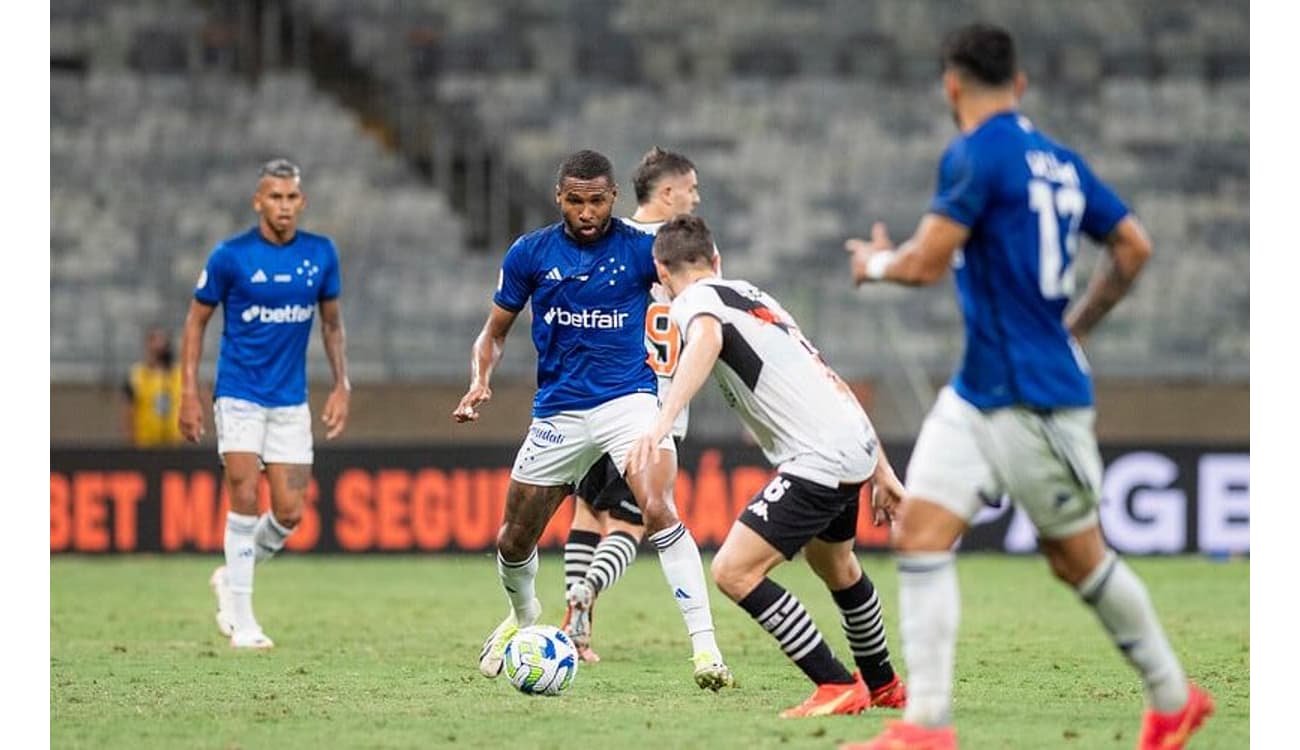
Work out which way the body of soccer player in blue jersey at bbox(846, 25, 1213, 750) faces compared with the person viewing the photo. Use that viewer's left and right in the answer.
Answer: facing away from the viewer and to the left of the viewer

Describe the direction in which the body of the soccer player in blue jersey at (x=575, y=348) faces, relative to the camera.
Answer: toward the camera

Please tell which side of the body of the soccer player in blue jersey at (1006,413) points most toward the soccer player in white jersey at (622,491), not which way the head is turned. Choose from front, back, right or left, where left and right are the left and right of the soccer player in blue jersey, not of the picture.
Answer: front

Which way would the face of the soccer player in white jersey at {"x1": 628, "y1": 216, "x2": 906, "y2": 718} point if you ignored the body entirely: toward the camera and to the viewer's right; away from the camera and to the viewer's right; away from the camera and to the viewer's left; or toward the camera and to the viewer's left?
away from the camera and to the viewer's left

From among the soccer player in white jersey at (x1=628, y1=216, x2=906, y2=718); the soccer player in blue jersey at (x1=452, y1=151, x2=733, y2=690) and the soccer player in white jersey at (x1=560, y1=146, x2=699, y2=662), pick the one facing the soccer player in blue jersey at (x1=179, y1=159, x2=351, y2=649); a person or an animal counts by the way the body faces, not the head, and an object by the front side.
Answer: the soccer player in white jersey at (x1=628, y1=216, x2=906, y2=718)

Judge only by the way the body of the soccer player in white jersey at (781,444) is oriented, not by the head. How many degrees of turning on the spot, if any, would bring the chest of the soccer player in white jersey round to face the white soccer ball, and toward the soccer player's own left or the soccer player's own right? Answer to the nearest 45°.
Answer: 0° — they already face it

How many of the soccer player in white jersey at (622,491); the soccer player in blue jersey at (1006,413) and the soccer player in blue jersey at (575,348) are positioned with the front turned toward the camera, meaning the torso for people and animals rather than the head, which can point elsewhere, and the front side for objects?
1

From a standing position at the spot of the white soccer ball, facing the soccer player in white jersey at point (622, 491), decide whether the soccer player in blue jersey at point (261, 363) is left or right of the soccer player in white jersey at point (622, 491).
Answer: left

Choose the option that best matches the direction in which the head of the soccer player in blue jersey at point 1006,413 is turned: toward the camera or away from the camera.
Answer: away from the camera
